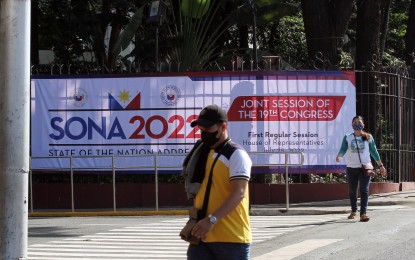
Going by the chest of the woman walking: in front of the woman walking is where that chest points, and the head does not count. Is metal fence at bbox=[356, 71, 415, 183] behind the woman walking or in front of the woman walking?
behind

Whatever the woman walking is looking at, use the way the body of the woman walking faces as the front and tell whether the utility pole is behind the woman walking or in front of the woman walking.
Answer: in front

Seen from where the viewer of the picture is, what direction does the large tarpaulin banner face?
facing the viewer

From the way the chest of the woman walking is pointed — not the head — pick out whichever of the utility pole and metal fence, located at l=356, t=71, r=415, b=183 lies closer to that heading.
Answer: the utility pole

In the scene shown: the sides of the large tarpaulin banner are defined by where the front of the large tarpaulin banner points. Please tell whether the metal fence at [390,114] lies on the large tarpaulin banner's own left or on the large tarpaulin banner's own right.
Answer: on the large tarpaulin banner's own left

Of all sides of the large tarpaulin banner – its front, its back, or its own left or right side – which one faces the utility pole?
front

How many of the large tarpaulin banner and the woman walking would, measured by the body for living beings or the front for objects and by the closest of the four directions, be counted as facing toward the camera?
2

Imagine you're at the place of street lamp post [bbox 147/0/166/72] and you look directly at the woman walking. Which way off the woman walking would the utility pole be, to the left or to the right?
right

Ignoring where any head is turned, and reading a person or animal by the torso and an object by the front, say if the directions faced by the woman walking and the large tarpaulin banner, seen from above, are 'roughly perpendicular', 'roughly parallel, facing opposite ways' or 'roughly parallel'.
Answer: roughly parallel

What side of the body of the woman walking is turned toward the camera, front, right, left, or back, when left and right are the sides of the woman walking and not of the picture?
front
